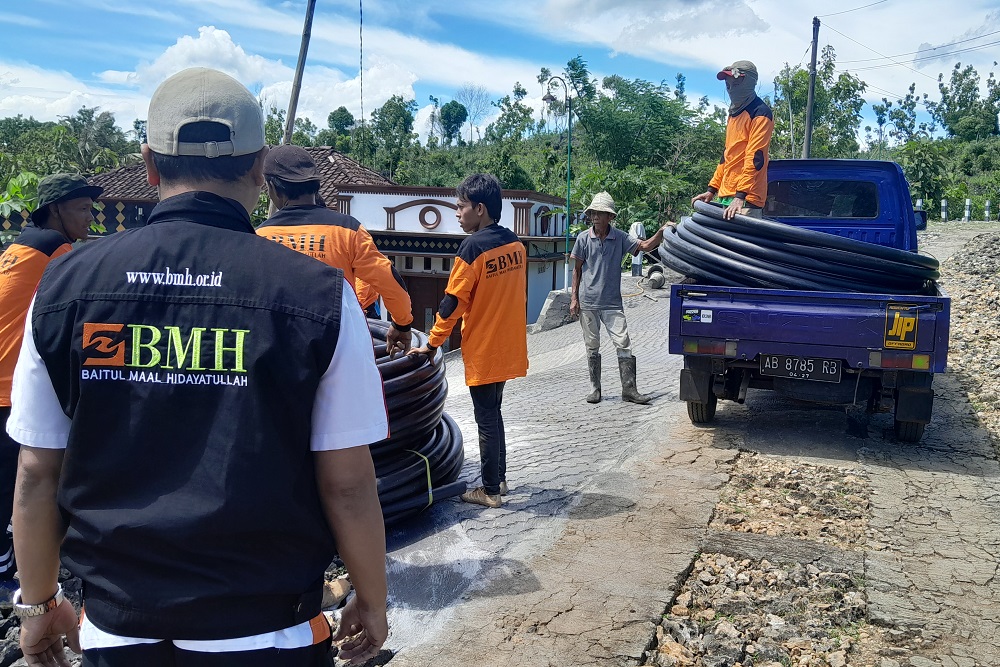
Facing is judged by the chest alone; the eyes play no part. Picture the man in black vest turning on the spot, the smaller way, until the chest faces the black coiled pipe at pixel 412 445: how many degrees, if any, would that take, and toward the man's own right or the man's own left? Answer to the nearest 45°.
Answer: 0° — they already face it

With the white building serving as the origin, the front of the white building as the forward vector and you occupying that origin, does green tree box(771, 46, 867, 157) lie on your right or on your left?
on your left

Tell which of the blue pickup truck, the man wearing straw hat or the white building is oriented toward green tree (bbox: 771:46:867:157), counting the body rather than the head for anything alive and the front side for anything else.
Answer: the blue pickup truck

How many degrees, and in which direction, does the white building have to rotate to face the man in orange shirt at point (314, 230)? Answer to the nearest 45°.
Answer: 0° — it already faces them

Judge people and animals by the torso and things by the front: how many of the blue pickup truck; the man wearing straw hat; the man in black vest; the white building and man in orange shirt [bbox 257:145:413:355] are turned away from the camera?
3

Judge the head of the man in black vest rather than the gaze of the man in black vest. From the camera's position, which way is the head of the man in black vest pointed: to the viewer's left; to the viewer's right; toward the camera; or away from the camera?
away from the camera

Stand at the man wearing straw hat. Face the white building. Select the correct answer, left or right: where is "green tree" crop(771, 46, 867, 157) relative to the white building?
right

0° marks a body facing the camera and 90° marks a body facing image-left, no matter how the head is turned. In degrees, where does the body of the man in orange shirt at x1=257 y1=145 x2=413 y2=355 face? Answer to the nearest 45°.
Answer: approximately 180°

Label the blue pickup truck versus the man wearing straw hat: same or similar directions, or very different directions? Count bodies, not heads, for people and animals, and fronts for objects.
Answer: very different directions

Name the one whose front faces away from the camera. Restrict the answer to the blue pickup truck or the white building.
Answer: the blue pickup truck

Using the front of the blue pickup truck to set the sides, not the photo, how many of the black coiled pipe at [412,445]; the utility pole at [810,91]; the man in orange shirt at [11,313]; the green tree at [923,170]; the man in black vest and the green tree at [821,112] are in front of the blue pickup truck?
3

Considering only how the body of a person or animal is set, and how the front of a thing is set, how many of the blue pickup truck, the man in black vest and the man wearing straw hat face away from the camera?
2

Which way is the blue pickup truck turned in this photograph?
away from the camera

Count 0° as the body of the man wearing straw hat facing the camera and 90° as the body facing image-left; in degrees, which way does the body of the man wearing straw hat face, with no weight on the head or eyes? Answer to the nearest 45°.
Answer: approximately 0°

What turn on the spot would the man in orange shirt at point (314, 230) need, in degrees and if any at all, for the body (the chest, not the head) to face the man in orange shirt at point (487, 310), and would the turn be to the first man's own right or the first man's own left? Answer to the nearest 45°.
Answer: approximately 90° to the first man's own right

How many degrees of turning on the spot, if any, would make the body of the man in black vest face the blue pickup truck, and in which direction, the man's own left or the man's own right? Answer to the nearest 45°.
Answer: approximately 45° to the man's own right

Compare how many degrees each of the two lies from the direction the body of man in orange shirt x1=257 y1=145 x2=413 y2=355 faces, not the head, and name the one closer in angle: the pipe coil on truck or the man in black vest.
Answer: the pipe coil on truck
